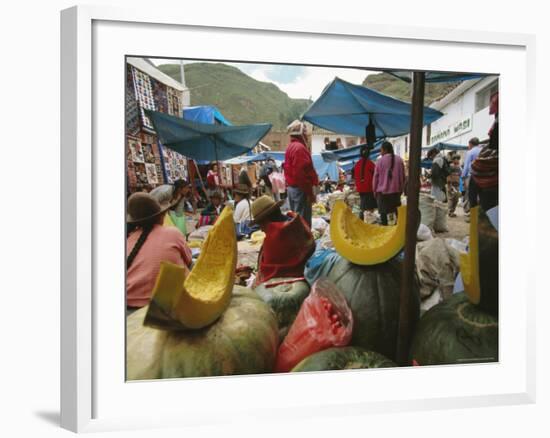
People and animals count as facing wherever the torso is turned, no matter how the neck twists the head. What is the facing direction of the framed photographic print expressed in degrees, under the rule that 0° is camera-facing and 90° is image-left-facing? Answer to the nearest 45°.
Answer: approximately 315°
